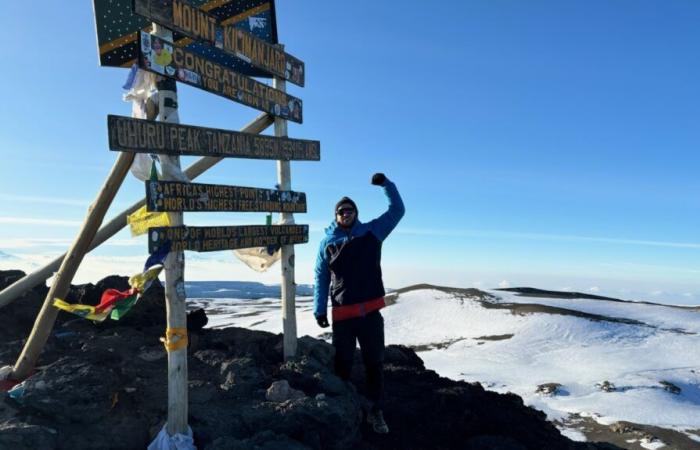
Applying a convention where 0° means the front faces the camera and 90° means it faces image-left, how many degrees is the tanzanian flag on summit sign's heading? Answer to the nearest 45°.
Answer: approximately 0°

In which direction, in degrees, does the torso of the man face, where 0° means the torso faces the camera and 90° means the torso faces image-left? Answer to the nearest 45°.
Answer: approximately 0°

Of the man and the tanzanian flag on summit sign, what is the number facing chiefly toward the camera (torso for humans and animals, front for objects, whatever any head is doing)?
2

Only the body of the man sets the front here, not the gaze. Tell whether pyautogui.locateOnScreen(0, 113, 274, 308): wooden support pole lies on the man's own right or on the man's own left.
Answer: on the man's own right
